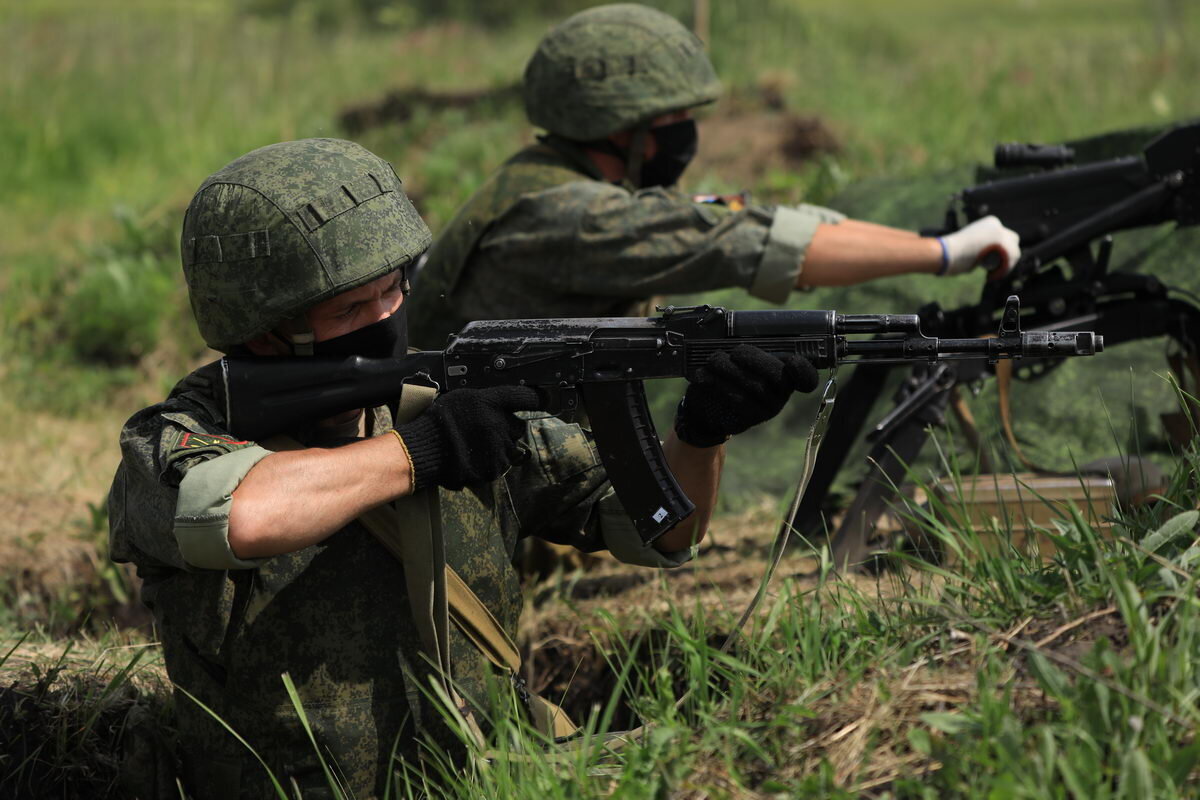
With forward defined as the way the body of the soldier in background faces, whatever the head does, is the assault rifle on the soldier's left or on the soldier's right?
on the soldier's right

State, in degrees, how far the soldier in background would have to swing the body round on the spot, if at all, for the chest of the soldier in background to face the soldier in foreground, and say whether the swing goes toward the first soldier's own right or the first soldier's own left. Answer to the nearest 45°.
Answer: approximately 90° to the first soldier's own right

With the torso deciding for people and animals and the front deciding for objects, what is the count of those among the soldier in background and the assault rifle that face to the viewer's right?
2

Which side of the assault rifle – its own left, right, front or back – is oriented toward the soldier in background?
left

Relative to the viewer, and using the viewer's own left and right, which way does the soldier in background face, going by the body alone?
facing to the right of the viewer

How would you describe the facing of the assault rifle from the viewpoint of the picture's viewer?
facing to the right of the viewer

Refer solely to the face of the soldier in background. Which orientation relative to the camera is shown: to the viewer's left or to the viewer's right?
to the viewer's right

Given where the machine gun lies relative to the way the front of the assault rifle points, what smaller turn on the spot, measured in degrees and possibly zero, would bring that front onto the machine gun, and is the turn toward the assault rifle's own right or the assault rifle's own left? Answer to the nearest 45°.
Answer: approximately 45° to the assault rifle's own left
